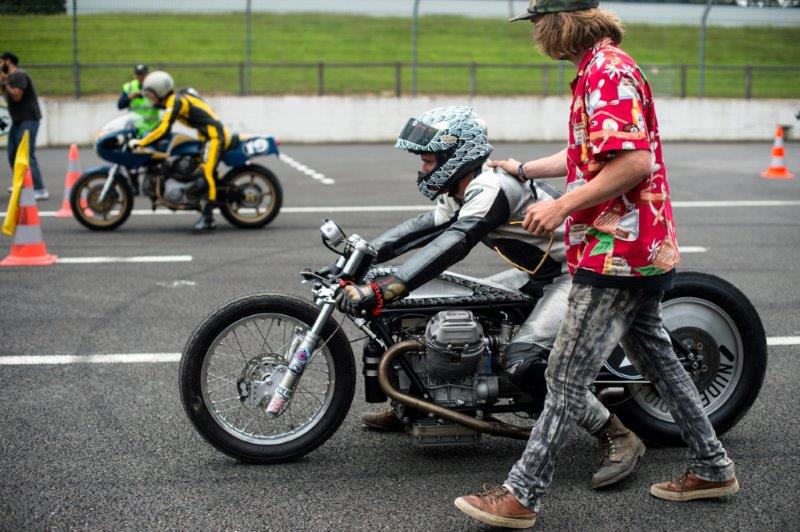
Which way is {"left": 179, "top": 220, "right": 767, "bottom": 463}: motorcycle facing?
to the viewer's left

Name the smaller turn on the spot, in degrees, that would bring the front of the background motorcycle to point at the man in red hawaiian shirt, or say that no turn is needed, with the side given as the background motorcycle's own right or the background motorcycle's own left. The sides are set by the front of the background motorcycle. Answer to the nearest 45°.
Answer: approximately 90° to the background motorcycle's own left

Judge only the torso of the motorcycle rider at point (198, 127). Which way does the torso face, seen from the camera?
to the viewer's left

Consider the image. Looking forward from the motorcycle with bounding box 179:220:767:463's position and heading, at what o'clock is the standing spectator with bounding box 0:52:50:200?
The standing spectator is roughly at 2 o'clock from the motorcycle.

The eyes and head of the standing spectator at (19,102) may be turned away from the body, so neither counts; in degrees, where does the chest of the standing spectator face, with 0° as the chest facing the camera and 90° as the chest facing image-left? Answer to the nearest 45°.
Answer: approximately 90°

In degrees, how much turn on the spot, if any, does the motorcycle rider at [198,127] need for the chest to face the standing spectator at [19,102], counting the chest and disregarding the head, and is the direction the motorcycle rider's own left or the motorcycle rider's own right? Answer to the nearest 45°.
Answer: approximately 45° to the motorcycle rider's own right

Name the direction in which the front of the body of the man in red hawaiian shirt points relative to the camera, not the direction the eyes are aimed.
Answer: to the viewer's left

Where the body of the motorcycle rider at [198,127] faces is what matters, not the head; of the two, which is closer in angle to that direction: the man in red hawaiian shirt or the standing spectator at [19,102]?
the standing spectator

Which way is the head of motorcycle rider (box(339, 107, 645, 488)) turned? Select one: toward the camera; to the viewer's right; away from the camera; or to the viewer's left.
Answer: to the viewer's left

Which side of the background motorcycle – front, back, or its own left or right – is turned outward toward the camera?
left
